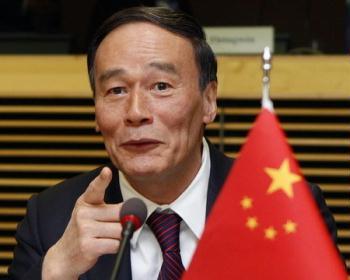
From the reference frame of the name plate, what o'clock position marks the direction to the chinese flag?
The chinese flag is roughly at 12 o'clock from the name plate.

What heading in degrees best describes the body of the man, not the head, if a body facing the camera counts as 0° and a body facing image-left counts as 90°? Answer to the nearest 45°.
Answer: approximately 0°

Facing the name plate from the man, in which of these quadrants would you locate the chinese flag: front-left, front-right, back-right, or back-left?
back-right

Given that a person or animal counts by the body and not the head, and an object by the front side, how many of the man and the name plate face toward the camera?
2

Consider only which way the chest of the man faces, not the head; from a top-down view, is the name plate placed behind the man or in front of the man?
behind

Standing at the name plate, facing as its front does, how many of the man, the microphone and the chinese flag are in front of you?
3

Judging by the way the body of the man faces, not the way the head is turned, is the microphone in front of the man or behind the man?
in front

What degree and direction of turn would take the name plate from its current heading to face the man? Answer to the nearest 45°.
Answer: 0° — it already faces them

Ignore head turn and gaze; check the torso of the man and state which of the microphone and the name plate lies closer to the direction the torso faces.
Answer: the microphone
